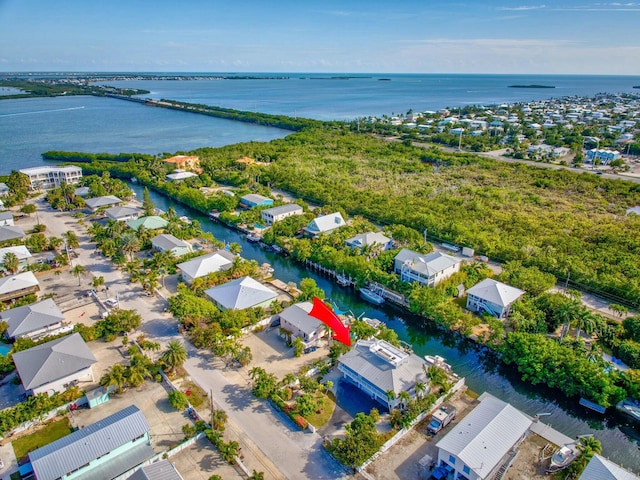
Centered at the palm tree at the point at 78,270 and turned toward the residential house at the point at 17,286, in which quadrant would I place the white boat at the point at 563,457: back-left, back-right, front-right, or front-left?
back-left

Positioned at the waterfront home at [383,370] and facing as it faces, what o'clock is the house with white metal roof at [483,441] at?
The house with white metal roof is roughly at 9 o'clock from the waterfront home.

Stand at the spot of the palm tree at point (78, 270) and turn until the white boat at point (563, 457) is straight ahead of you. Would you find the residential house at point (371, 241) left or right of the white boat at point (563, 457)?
left

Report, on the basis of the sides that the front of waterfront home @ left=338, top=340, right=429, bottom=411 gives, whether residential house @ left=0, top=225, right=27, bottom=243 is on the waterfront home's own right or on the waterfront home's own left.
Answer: on the waterfront home's own right

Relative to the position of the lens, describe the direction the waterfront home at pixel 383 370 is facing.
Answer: facing the viewer and to the left of the viewer

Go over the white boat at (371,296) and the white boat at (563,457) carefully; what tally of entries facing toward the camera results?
0

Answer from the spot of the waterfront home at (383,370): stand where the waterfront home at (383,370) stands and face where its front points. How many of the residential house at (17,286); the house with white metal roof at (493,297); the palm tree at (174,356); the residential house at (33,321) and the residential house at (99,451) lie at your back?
1

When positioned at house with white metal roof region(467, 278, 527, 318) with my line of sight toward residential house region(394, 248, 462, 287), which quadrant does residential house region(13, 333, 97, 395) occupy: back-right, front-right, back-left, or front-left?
front-left

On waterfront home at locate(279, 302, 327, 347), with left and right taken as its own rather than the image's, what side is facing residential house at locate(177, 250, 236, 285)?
right

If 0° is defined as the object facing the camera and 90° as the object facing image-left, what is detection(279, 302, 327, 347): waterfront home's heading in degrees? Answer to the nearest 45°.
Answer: approximately 45°
